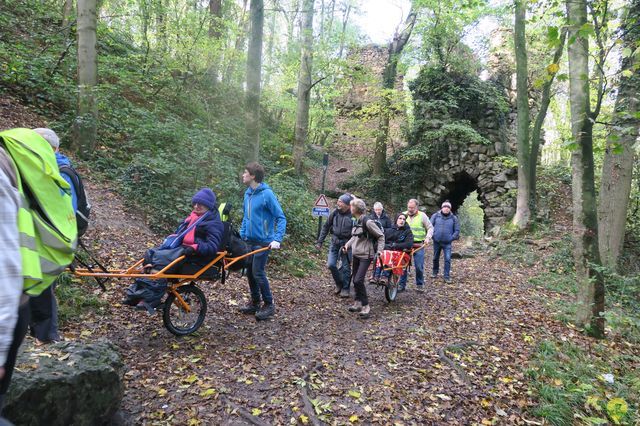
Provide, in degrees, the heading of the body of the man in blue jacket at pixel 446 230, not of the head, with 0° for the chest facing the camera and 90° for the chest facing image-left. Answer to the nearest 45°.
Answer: approximately 0°

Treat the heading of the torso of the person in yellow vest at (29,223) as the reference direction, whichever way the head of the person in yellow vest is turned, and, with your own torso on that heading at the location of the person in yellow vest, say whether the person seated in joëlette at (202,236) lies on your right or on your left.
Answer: on your right

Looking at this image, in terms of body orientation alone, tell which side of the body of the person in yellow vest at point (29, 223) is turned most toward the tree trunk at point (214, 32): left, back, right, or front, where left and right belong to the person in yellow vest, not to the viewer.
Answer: right

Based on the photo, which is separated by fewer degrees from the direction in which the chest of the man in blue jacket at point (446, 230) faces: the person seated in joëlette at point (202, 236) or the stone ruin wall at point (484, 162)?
the person seated in joëlette

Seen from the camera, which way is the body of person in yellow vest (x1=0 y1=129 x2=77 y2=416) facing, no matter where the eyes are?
to the viewer's left

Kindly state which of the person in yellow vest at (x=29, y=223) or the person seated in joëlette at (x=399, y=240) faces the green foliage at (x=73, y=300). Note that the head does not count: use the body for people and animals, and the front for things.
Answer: the person seated in joëlette
